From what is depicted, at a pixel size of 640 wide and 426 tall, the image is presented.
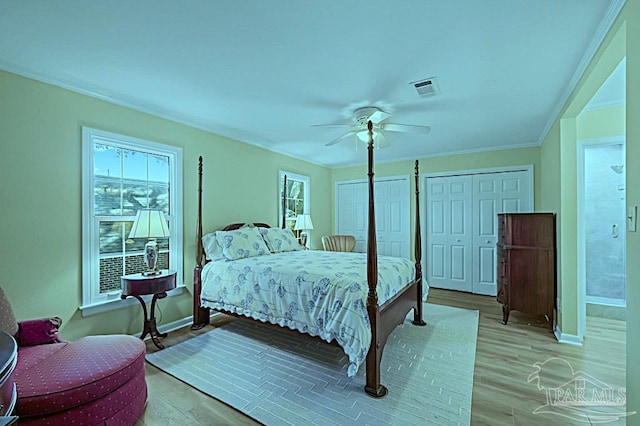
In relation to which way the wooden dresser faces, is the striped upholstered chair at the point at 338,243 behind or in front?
in front

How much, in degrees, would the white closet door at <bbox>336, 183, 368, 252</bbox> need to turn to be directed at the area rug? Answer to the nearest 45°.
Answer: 0° — it already faces it

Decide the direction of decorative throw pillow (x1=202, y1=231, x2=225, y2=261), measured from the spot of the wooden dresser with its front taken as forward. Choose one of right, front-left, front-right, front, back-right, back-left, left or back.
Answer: front-left

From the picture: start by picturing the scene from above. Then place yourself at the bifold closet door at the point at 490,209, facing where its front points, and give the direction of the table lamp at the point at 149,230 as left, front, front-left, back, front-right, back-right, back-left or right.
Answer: front-right

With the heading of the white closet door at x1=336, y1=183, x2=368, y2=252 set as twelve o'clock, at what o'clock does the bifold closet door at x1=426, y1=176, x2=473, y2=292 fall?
The bifold closet door is roughly at 10 o'clock from the white closet door.

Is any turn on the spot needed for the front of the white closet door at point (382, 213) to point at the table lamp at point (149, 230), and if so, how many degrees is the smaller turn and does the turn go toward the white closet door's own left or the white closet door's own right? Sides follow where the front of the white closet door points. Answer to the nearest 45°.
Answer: approximately 45° to the white closet door's own right

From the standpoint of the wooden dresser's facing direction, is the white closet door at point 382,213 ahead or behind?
ahead

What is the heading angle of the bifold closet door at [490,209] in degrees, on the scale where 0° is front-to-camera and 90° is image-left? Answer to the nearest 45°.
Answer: approximately 0°

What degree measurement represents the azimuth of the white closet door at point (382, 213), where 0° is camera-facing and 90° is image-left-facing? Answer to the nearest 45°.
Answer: approximately 0°

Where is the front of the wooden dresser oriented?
to the viewer's left
